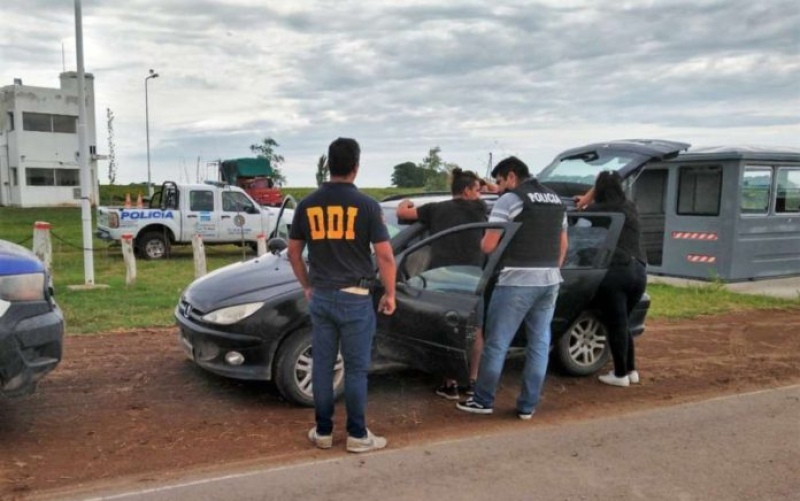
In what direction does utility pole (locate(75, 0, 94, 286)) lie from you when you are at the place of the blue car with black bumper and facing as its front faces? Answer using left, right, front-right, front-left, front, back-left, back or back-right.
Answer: back-left

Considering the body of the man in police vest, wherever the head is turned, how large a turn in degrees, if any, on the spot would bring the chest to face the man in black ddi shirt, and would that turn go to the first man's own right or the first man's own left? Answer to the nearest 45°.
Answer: approximately 90° to the first man's own left

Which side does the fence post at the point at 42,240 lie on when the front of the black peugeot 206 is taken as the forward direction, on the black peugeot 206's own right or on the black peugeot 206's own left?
on the black peugeot 206's own right

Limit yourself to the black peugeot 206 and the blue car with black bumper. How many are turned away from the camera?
0

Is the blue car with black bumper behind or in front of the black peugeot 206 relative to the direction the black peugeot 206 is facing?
in front

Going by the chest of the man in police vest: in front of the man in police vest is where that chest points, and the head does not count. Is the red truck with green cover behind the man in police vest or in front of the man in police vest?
in front

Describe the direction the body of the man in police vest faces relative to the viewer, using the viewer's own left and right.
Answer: facing away from the viewer and to the left of the viewer

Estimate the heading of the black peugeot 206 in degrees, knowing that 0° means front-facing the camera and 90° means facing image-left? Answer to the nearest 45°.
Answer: approximately 45°

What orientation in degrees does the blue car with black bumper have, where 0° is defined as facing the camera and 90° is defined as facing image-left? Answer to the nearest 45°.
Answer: approximately 315°

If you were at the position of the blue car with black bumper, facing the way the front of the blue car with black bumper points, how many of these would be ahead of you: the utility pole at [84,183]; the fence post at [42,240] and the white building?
0

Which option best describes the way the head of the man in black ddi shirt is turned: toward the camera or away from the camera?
away from the camera

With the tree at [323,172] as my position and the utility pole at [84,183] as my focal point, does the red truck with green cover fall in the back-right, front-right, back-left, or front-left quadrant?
front-right

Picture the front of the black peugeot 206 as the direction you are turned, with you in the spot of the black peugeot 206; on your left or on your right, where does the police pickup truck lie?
on your right

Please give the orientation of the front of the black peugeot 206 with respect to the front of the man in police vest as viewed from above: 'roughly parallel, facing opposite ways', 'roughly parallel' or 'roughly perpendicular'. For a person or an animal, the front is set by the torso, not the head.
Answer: roughly perpendicular
